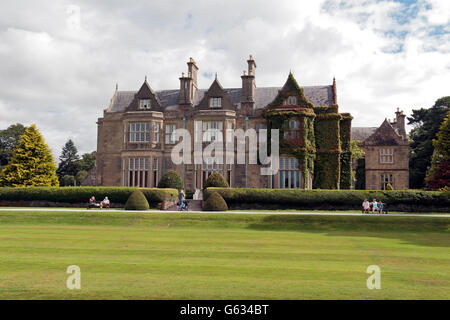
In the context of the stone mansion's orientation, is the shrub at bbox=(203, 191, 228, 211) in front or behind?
in front

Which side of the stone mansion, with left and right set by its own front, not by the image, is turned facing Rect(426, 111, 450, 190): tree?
left

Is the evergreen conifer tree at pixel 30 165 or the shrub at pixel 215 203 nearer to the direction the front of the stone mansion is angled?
the shrub

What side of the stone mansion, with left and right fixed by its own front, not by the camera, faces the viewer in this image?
front

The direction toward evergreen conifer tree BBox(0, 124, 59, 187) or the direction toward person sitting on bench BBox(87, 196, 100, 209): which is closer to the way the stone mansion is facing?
the person sitting on bench

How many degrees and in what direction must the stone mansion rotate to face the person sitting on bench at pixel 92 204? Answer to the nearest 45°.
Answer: approximately 45° to its right

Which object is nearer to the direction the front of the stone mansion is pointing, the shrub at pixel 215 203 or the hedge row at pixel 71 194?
the shrub

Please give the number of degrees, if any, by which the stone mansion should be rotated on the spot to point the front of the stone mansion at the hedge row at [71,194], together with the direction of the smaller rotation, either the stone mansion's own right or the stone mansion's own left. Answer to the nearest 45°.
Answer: approximately 45° to the stone mansion's own right
